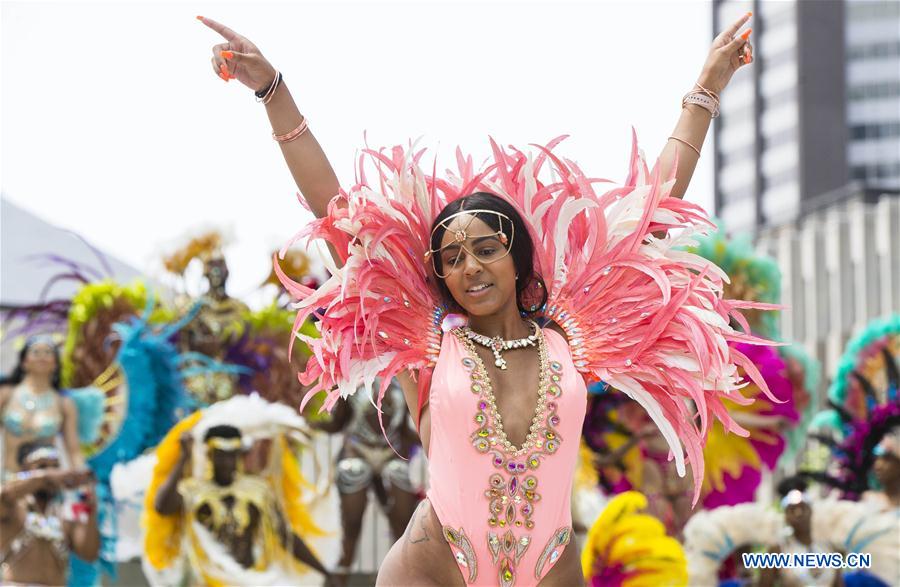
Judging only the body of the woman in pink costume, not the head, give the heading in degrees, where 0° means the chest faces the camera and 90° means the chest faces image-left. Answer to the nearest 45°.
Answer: approximately 0°

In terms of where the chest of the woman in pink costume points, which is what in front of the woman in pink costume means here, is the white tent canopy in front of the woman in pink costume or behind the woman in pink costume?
behind
